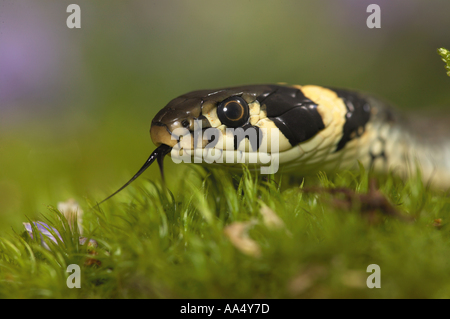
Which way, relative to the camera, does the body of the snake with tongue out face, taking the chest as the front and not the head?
to the viewer's left
